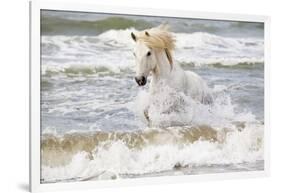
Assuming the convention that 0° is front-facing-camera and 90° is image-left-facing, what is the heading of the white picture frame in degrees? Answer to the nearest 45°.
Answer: approximately 315°
